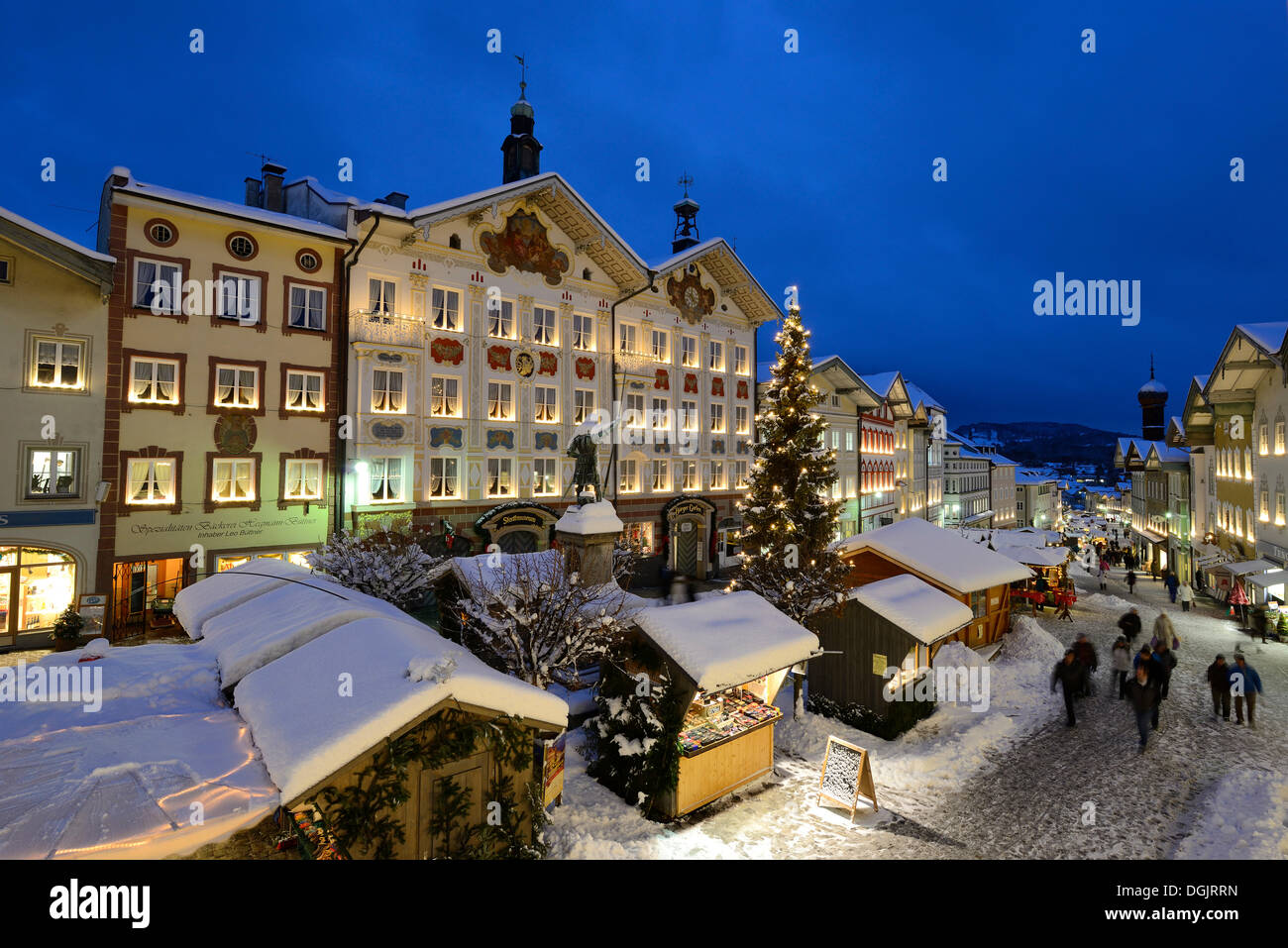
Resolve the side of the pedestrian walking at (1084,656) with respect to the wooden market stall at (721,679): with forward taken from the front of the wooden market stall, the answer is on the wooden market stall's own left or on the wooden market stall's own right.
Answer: on the wooden market stall's own left

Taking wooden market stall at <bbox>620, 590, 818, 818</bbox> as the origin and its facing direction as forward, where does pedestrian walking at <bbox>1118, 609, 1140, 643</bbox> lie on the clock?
The pedestrian walking is roughly at 9 o'clock from the wooden market stall.

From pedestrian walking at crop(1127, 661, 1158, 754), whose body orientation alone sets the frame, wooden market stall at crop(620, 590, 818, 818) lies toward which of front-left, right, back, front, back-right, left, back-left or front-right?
front-right

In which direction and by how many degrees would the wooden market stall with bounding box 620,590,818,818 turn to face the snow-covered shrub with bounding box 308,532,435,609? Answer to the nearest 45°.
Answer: approximately 180°

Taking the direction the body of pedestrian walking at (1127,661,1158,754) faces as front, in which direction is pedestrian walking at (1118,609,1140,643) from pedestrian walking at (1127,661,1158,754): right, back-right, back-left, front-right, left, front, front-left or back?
back

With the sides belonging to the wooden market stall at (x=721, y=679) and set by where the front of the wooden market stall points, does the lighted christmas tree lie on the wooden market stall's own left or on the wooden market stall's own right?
on the wooden market stall's own left

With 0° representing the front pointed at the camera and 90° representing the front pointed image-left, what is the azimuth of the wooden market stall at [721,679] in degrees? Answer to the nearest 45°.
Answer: approximately 315°

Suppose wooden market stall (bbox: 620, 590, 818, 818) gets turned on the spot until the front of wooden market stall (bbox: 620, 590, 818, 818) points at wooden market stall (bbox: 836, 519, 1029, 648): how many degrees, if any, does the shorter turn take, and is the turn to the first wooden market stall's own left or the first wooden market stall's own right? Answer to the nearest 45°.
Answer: approximately 90° to the first wooden market stall's own left

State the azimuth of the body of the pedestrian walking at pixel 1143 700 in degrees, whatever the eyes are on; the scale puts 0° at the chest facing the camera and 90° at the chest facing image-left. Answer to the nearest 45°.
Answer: approximately 0°
